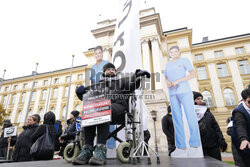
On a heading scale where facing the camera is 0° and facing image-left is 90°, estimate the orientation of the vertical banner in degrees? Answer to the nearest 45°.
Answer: approximately 45°

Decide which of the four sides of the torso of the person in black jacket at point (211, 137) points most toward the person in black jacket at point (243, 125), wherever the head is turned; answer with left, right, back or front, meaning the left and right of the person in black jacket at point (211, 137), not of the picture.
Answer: left

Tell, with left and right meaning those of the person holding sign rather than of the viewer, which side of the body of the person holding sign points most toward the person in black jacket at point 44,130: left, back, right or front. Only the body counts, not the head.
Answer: right

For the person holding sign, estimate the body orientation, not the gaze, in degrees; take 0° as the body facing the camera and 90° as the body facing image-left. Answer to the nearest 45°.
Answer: approximately 45°

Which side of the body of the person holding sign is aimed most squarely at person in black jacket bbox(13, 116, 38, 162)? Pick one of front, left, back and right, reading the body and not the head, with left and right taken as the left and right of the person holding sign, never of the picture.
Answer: right

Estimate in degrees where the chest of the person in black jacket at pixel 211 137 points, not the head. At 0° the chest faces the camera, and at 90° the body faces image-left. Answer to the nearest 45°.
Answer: approximately 45°

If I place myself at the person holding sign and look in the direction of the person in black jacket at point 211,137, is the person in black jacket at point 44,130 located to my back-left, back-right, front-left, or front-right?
back-left

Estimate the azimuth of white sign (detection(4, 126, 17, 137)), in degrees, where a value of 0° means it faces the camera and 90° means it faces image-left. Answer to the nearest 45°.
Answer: approximately 0°
